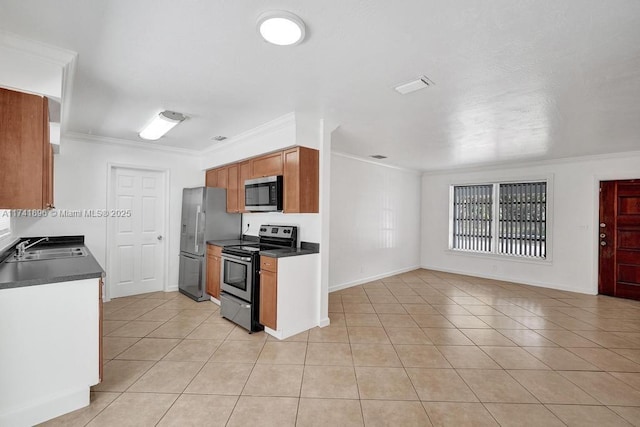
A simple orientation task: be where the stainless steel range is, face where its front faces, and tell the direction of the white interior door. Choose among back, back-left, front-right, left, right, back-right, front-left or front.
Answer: right

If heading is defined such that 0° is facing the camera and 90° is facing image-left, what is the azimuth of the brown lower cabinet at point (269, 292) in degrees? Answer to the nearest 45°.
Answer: approximately 45°

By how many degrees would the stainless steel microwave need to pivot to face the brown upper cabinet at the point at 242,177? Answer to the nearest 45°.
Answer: approximately 90° to its right

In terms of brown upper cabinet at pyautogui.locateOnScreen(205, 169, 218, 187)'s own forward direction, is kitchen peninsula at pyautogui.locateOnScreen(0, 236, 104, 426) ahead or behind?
ahead

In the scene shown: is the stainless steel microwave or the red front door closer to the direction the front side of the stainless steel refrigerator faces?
the stainless steel microwave

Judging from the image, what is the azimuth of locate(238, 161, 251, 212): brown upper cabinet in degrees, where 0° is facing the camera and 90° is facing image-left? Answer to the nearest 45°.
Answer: approximately 45°

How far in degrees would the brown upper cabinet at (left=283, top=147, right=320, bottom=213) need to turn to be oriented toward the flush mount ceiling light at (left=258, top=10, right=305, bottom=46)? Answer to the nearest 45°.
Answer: approximately 45° to its left
